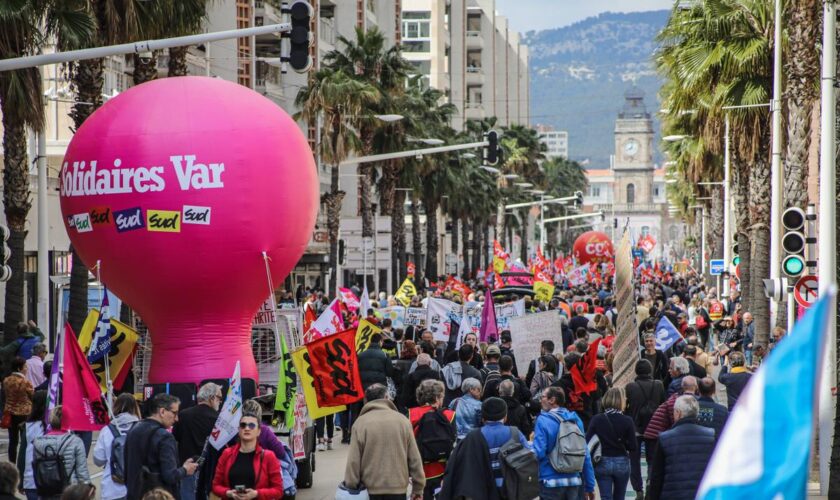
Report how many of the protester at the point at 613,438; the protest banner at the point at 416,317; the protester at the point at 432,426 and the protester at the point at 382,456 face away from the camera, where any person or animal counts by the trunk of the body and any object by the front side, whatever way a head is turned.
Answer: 3

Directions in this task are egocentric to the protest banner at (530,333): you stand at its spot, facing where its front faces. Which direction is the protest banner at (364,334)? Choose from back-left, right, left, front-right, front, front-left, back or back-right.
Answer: right

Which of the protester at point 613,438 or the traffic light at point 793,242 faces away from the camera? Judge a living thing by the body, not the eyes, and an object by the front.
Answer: the protester

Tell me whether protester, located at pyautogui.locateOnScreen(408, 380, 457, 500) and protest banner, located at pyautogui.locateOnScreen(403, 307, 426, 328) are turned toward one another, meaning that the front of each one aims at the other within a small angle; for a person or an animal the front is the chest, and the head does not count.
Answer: yes

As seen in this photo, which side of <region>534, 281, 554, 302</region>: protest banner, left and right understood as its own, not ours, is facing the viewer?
front

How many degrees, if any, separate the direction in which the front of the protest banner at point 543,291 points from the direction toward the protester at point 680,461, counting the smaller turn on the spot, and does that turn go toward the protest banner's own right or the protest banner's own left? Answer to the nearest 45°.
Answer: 0° — it already faces them

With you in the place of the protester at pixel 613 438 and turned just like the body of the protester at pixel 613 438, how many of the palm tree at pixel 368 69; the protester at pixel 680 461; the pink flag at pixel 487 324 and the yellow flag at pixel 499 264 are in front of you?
3

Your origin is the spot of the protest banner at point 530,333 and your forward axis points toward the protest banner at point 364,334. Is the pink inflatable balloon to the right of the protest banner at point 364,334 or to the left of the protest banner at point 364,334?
left

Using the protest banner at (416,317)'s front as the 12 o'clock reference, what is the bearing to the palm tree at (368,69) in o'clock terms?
The palm tree is roughly at 6 o'clock from the protest banner.

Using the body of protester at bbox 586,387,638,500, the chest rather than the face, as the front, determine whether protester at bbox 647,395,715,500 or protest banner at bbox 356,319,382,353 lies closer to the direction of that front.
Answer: the protest banner

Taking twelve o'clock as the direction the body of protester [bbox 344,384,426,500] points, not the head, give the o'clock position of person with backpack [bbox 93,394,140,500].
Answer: The person with backpack is roughly at 9 o'clock from the protester.

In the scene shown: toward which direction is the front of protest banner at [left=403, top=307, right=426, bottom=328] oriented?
toward the camera

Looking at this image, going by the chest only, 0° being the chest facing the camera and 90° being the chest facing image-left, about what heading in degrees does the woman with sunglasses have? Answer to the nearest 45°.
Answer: approximately 0°

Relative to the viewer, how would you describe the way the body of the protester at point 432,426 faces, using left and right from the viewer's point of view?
facing away from the viewer

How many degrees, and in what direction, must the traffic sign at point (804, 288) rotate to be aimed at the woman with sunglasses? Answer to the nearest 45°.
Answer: approximately 45° to its right

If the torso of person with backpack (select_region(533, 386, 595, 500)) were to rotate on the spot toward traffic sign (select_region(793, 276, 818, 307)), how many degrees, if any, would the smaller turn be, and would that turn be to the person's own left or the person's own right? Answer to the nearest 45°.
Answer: approximately 90° to the person's own right

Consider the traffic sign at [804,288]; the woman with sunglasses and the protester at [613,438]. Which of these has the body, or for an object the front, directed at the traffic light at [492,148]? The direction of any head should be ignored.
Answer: the protester

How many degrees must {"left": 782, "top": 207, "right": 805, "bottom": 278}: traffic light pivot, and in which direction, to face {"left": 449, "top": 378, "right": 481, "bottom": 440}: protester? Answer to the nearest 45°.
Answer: approximately 45° to its right

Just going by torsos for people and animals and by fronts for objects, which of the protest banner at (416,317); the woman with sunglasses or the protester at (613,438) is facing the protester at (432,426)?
the protest banner

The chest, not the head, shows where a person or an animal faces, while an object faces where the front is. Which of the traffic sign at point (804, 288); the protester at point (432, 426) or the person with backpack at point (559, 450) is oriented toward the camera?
the traffic sign

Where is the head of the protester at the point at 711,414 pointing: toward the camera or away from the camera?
away from the camera

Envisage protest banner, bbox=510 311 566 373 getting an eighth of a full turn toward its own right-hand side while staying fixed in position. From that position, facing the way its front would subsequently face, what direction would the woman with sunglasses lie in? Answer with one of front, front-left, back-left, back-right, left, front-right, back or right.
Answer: front-left
